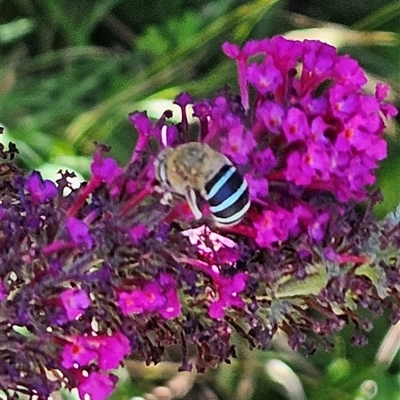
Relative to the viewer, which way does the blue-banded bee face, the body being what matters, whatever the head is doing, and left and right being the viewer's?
facing to the left of the viewer
